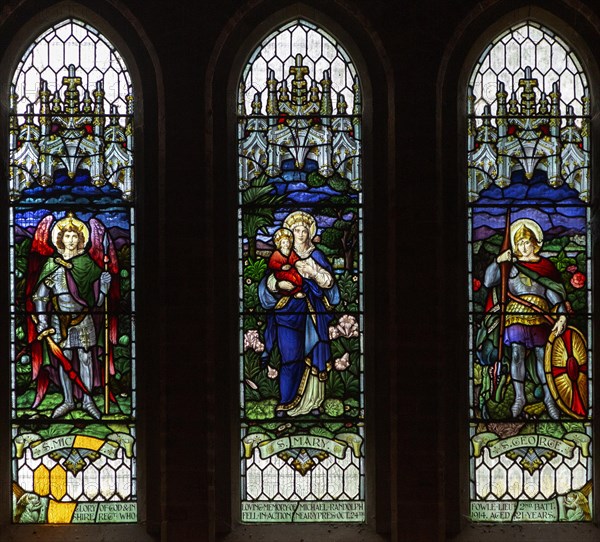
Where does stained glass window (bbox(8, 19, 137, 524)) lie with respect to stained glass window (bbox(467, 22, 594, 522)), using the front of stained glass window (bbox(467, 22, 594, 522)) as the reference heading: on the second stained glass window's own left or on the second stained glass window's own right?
on the second stained glass window's own right

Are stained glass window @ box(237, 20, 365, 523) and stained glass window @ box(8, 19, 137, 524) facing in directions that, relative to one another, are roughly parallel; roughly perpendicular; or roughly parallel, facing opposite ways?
roughly parallel

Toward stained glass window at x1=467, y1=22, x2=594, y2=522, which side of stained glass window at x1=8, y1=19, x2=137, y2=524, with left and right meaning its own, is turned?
left

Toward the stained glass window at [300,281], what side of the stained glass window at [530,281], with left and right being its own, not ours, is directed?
right

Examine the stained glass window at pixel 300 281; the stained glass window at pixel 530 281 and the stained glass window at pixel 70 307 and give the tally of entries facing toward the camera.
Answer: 3

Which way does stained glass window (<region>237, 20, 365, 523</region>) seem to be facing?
toward the camera

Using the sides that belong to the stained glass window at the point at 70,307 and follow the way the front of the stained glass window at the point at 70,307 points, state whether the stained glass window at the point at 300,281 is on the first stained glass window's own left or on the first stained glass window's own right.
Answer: on the first stained glass window's own left

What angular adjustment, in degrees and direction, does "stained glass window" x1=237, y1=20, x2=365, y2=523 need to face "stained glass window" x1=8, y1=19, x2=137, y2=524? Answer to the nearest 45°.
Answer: approximately 90° to its right

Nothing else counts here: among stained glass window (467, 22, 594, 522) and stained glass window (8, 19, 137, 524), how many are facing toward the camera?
2

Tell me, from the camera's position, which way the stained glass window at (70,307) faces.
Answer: facing the viewer

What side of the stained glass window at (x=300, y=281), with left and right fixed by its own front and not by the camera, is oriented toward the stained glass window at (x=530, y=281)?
left
